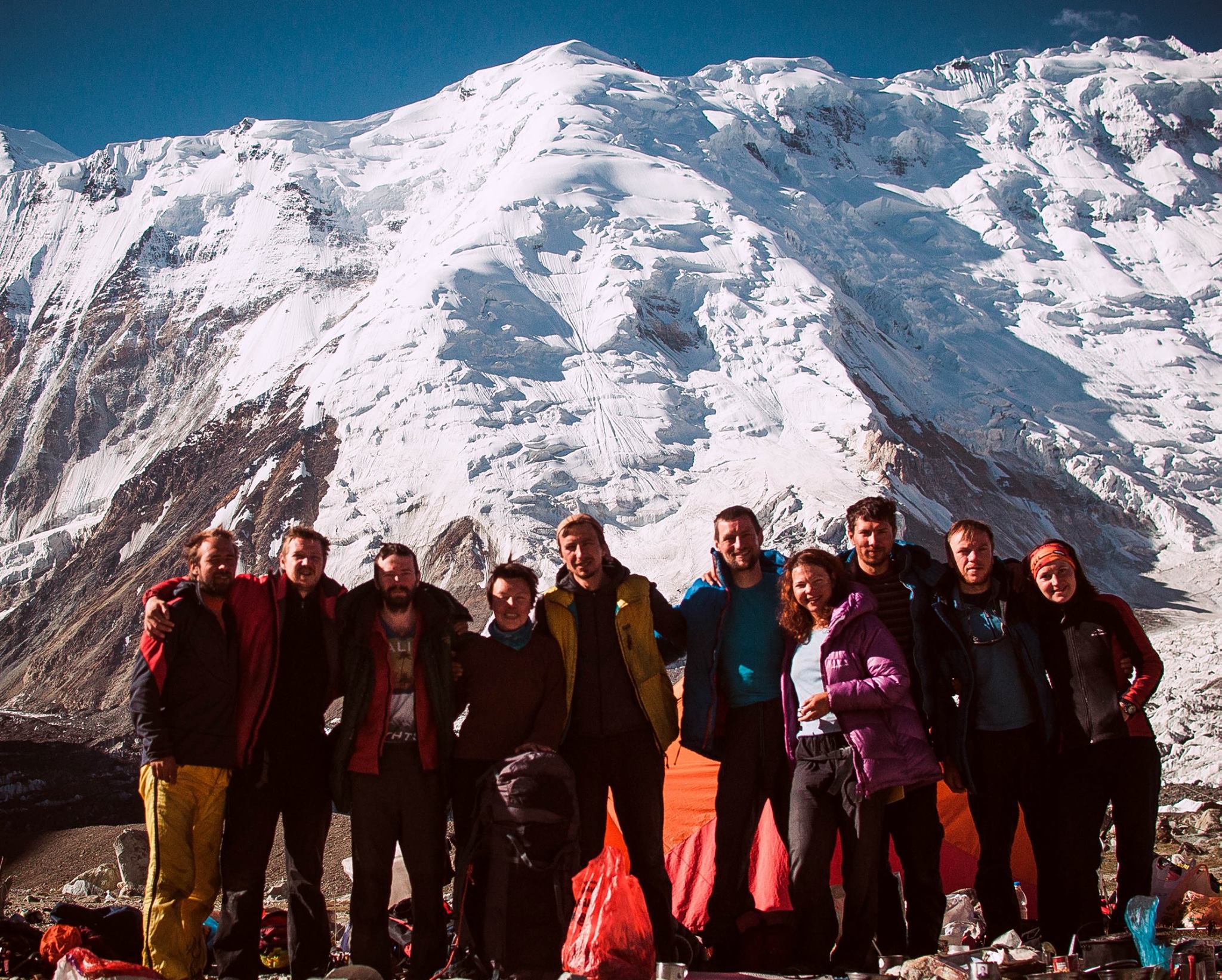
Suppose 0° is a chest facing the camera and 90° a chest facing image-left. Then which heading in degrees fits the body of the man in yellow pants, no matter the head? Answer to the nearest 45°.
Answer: approximately 315°

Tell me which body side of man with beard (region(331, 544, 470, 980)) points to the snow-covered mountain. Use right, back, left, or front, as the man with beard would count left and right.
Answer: back

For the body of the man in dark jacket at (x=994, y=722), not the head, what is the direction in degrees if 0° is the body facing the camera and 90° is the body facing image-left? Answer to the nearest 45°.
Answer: approximately 0°

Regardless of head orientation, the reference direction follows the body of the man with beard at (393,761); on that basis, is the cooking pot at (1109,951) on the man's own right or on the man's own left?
on the man's own left

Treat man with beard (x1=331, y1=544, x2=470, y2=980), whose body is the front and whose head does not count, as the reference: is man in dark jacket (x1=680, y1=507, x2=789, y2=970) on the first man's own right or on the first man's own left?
on the first man's own left

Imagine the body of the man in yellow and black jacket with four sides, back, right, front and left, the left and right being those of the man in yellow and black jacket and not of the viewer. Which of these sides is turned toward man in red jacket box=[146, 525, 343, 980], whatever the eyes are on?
right

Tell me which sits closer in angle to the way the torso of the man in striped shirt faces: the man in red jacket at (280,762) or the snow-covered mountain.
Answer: the man in red jacket

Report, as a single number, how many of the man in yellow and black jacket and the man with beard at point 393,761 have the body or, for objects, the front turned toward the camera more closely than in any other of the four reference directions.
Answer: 2
